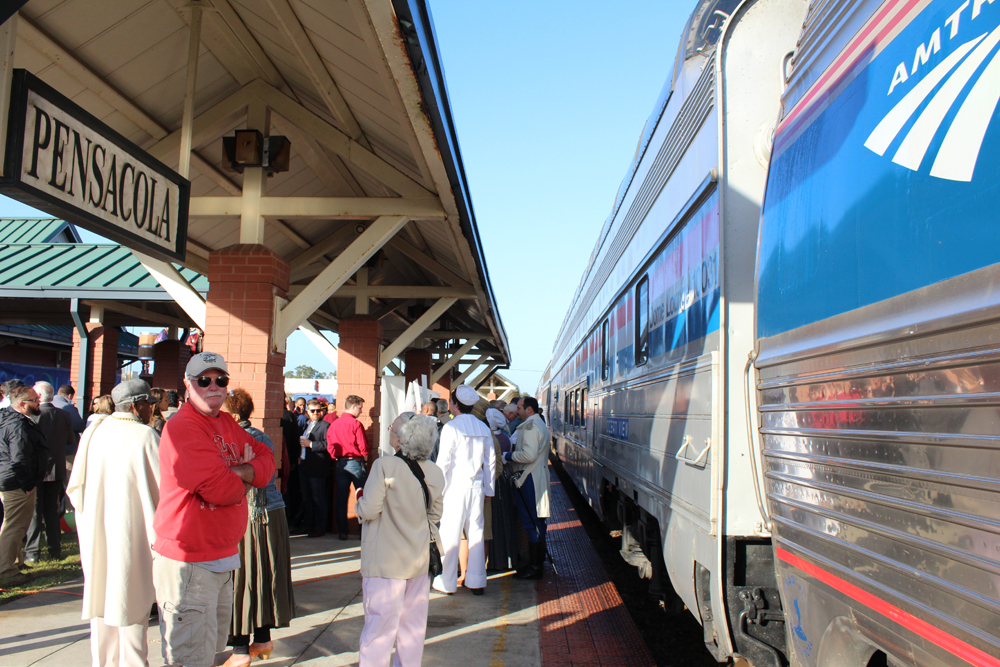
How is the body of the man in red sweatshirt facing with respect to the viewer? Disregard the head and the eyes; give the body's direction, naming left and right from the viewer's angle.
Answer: facing the viewer and to the right of the viewer

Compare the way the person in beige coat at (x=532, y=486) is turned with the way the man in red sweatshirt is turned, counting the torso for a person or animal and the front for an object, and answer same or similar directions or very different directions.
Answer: very different directions

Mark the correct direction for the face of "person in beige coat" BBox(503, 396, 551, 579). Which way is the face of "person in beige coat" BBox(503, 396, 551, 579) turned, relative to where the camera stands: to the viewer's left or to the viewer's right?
to the viewer's left

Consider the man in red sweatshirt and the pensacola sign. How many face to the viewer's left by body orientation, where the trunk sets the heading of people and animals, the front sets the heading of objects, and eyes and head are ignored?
0

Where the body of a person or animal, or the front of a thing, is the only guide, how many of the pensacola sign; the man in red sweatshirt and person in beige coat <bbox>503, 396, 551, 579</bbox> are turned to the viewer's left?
1

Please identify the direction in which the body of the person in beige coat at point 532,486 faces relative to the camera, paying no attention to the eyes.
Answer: to the viewer's left

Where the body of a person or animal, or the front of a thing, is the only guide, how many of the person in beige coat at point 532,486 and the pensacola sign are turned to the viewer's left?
1

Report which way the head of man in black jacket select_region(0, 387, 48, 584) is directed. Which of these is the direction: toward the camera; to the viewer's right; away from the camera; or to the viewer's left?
to the viewer's right

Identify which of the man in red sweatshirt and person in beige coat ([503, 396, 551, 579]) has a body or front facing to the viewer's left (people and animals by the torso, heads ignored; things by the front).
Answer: the person in beige coat
